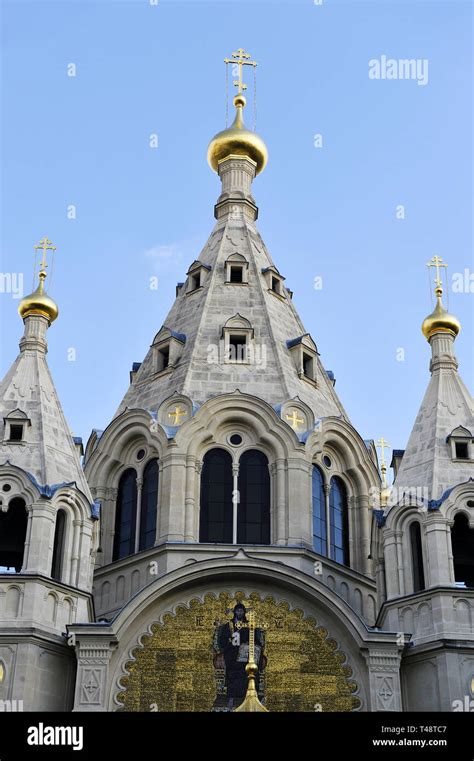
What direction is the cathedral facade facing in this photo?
toward the camera
